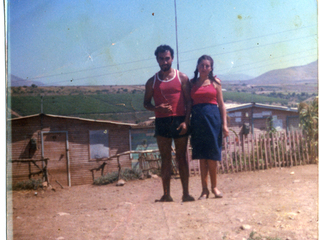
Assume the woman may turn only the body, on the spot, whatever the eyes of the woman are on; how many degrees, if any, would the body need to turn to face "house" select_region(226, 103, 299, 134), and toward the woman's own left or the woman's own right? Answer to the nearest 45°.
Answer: approximately 135° to the woman's own left

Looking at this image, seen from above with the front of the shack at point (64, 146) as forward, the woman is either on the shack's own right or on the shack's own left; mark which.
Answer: on the shack's own left

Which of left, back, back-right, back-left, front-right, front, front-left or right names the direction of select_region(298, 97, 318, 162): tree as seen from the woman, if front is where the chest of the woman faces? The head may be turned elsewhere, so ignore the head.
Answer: back-left

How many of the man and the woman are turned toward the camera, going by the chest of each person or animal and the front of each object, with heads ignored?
2

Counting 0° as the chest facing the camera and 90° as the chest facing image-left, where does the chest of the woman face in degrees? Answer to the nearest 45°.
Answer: approximately 0°

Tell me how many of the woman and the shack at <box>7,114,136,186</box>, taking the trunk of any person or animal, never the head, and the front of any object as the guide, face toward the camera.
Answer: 2

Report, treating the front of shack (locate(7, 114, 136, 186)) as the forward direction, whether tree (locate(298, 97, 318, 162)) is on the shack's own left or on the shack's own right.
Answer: on the shack's own left
